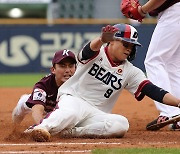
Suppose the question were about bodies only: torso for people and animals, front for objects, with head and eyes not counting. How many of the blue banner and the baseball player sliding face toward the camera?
2

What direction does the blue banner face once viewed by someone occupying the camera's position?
facing the viewer

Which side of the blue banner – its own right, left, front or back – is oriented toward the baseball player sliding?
front

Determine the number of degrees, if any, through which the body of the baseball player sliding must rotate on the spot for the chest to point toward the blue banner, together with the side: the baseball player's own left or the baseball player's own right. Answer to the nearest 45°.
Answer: approximately 180°

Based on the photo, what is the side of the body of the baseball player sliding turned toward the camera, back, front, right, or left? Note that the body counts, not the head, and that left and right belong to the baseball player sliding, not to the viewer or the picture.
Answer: front
